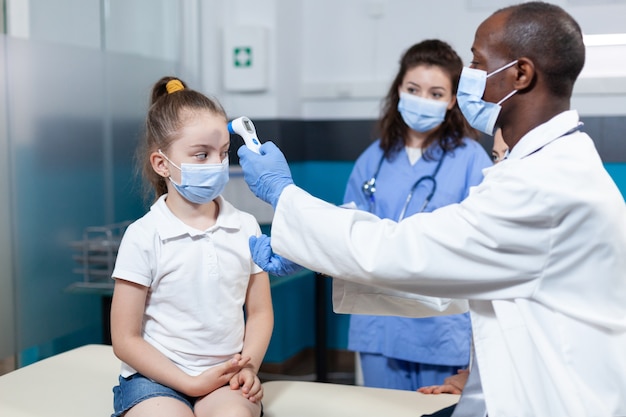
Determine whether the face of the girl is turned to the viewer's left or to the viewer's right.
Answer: to the viewer's right

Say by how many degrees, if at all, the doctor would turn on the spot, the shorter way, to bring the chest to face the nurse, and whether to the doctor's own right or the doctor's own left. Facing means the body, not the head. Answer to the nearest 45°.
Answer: approximately 90° to the doctor's own right

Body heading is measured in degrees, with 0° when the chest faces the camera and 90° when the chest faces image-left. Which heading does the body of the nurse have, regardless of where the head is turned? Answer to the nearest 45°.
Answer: approximately 0°

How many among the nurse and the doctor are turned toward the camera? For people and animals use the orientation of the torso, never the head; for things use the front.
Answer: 1

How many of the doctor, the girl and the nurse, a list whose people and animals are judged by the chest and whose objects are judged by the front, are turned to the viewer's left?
1

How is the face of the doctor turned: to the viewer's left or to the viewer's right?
to the viewer's left

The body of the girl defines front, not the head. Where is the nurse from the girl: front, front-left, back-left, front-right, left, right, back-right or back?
left

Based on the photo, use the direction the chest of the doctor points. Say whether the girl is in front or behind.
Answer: in front

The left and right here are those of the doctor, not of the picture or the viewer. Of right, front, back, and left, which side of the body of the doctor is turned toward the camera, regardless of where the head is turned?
left

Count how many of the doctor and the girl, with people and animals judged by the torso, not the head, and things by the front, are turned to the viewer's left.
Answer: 1

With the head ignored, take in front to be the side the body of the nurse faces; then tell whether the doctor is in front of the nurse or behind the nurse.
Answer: in front

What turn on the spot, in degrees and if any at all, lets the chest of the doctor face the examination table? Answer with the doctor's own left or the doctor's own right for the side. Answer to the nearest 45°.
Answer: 0° — they already face it

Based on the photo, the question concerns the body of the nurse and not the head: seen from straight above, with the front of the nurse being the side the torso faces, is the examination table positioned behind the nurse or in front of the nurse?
in front

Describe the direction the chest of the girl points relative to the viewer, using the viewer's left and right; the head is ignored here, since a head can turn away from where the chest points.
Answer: facing the viewer and to the right of the viewer
